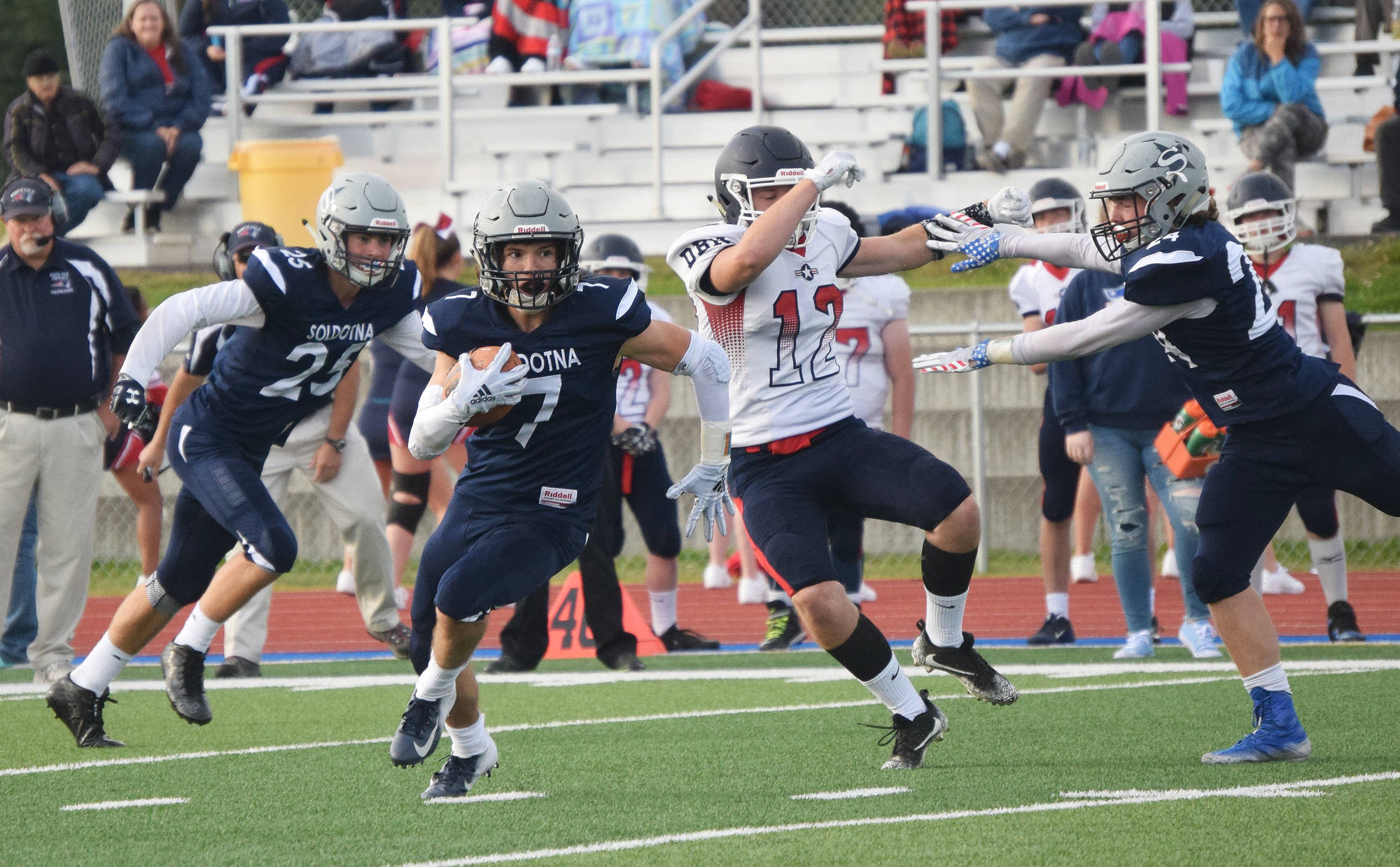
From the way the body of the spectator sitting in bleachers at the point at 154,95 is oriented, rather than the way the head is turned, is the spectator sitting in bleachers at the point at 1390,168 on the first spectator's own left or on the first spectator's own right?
on the first spectator's own left

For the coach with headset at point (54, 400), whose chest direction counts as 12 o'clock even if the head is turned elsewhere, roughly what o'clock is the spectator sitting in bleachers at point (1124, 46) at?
The spectator sitting in bleachers is roughly at 8 o'clock from the coach with headset.

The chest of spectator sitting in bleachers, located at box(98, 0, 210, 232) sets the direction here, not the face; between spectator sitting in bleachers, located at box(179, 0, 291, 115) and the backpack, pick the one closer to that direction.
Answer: the backpack

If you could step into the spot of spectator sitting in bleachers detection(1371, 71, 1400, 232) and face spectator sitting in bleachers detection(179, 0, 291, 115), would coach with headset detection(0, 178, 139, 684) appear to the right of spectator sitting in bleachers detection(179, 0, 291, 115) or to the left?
left

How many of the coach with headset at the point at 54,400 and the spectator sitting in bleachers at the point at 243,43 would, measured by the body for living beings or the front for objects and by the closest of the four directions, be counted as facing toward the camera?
2

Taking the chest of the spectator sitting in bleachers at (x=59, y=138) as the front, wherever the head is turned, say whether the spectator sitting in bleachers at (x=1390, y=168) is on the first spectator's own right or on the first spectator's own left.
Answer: on the first spectator's own left
